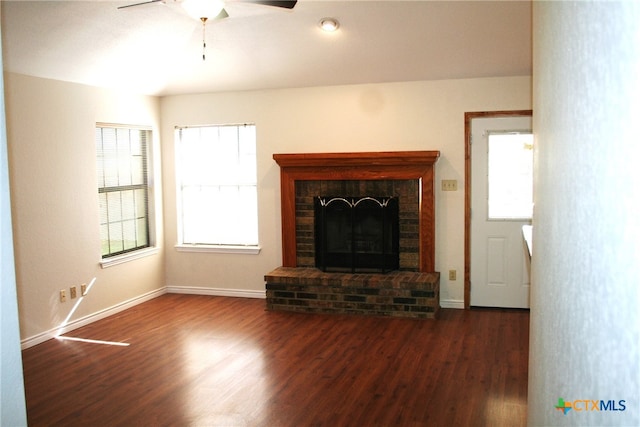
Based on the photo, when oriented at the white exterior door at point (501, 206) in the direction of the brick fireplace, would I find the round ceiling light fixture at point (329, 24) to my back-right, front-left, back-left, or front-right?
front-left

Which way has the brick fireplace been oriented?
toward the camera

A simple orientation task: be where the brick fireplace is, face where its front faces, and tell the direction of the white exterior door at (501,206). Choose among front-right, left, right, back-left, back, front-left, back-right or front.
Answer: left
